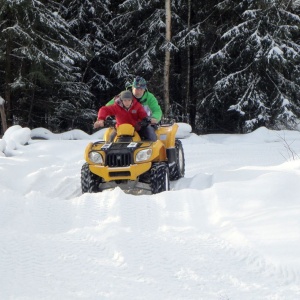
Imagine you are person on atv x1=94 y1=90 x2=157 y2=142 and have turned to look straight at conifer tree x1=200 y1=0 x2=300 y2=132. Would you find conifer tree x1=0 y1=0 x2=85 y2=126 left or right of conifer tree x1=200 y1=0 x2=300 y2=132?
left

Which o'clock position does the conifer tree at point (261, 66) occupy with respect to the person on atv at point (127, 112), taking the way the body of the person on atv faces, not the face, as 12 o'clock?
The conifer tree is roughly at 7 o'clock from the person on atv.

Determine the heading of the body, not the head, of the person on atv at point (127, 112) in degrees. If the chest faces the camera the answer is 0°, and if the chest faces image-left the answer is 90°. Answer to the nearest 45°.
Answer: approximately 0°

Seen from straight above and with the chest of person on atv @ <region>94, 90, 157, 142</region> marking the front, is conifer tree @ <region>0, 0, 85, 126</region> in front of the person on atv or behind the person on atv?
behind

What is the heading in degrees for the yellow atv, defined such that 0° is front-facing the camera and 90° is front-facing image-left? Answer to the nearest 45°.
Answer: approximately 45°
